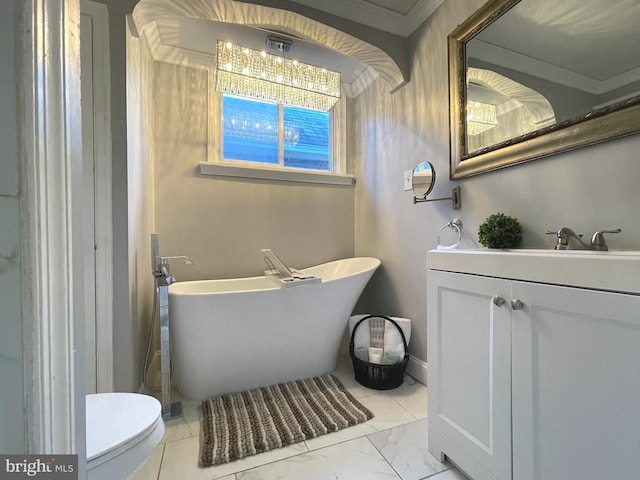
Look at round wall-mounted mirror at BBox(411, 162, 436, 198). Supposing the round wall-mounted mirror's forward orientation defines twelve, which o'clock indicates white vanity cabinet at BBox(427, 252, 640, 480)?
The white vanity cabinet is roughly at 10 o'clock from the round wall-mounted mirror.

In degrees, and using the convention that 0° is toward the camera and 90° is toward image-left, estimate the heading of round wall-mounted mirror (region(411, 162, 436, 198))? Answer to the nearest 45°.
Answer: approximately 45°

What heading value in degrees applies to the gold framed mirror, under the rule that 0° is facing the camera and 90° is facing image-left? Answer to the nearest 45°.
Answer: approximately 45°

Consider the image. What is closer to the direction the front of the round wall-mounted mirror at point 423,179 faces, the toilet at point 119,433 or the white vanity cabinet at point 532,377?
the toilet

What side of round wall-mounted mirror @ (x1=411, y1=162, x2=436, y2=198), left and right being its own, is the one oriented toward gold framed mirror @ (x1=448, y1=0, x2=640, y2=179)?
left
